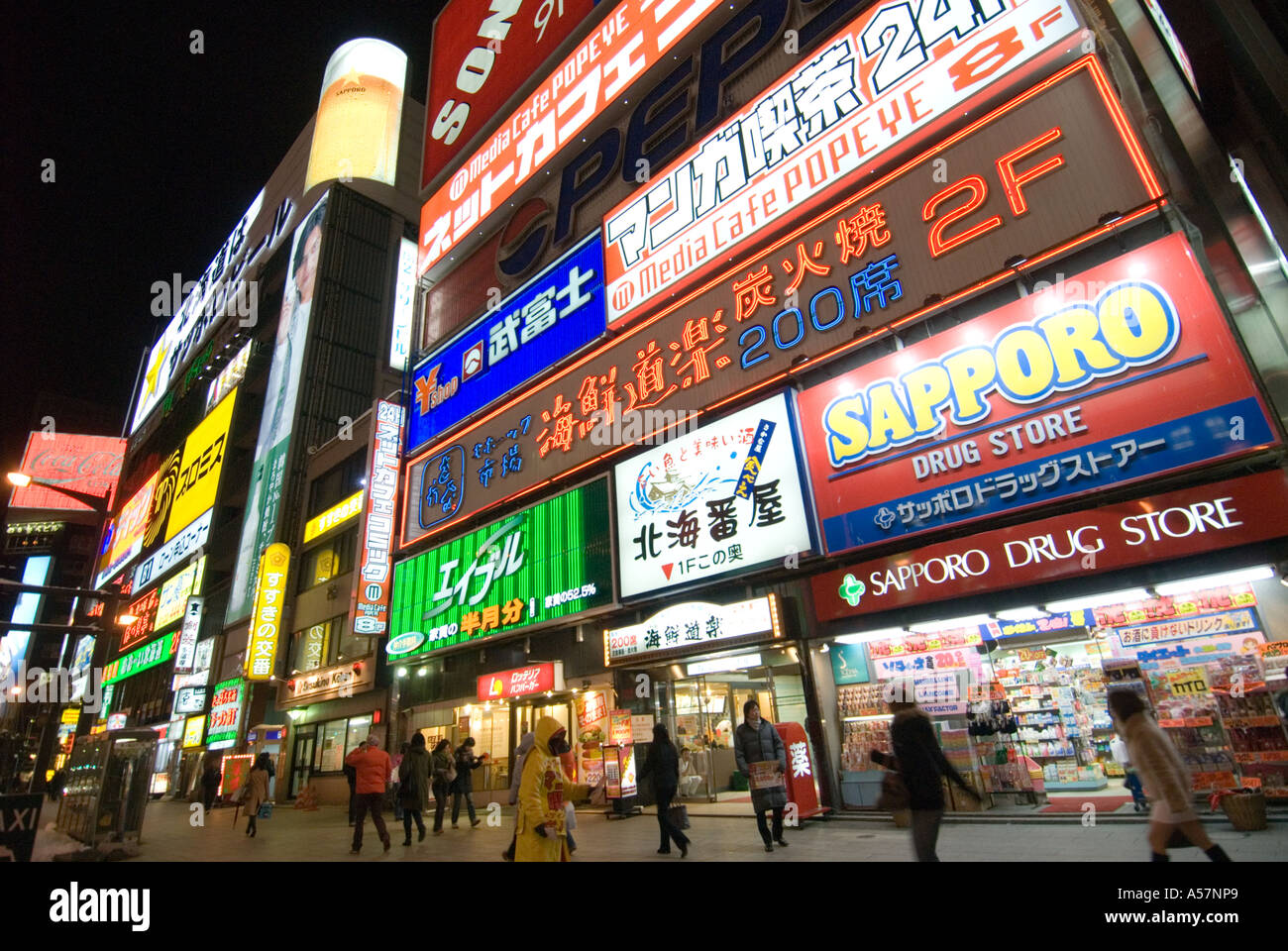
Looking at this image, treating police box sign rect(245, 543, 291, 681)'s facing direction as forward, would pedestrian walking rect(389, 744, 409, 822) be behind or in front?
in front

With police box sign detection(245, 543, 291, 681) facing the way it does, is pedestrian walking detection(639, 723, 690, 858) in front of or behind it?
in front

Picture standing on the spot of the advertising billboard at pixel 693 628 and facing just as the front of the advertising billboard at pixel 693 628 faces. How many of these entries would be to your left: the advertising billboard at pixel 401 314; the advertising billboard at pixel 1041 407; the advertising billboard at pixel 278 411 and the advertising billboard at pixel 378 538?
1

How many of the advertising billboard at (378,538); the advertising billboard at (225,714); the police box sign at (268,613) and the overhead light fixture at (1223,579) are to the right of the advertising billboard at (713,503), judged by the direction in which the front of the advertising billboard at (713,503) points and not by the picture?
3

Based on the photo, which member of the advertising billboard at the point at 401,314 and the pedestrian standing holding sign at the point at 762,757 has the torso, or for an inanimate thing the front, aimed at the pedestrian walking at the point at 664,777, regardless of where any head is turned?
the advertising billboard

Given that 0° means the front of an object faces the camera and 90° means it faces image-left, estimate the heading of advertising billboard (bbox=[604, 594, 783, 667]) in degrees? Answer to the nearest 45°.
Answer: approximately 45°

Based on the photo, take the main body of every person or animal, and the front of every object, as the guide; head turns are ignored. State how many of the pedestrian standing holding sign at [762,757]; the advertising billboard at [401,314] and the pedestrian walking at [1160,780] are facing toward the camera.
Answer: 2

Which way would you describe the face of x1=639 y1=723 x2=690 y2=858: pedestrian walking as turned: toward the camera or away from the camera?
away from the camera

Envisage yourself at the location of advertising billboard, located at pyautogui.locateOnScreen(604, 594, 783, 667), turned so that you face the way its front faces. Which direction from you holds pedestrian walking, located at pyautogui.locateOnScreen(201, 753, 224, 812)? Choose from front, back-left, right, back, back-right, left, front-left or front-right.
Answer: right

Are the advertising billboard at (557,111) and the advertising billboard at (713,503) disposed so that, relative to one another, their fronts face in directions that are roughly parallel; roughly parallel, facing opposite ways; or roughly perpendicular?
roughly parallel

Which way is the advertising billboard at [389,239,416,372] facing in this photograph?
toward the camera

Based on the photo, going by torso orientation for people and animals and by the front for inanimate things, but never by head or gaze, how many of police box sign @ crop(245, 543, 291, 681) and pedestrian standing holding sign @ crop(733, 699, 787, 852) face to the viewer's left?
0

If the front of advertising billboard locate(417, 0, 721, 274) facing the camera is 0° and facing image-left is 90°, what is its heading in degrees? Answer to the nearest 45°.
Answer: approximately 45°

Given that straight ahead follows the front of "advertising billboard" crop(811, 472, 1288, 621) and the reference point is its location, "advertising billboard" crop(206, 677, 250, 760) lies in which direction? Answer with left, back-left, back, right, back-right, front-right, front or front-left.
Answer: front-right

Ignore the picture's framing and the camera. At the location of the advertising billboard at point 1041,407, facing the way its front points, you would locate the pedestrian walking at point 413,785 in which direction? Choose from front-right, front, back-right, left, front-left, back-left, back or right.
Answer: front-right
